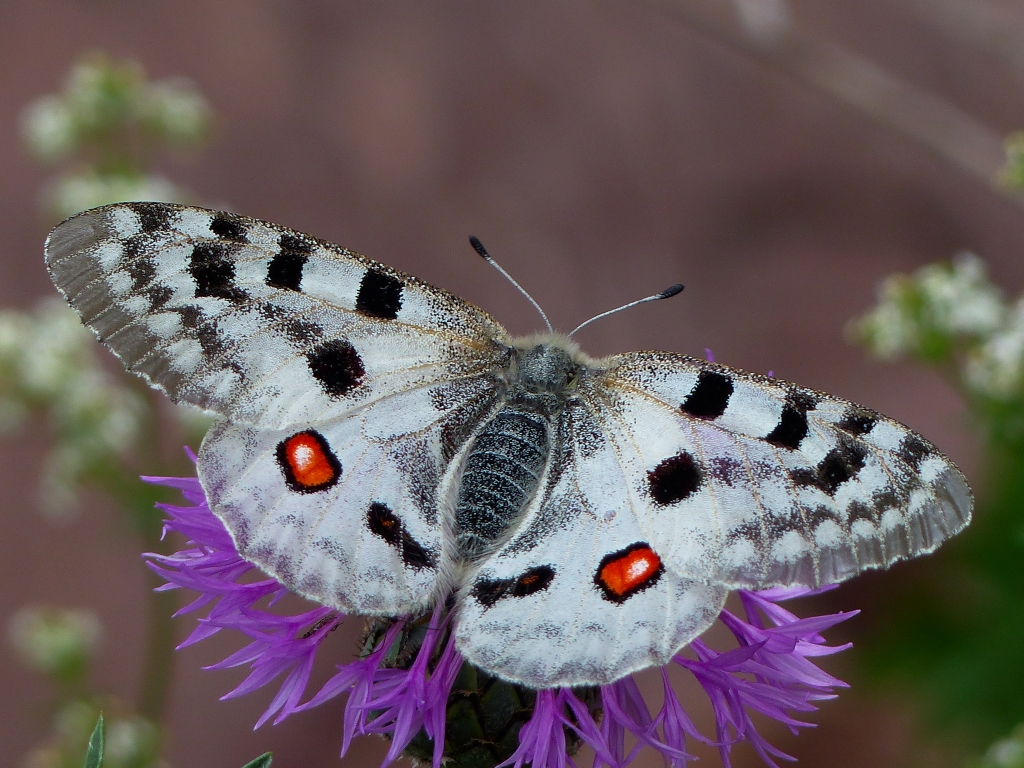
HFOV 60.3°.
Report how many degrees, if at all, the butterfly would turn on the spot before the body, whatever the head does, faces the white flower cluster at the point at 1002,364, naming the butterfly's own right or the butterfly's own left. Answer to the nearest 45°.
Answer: approximately 45° to the butterfly's own right

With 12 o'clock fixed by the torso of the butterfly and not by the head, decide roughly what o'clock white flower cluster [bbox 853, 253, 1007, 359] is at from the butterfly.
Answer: The white flower cluster is roughly at 2 o'clock from the butterfly.

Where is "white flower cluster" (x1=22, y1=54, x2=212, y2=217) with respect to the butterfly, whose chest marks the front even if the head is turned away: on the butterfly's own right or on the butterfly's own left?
on the butterfly's own left

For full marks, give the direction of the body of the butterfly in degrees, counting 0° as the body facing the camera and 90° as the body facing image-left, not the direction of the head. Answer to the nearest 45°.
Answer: approximately 180°

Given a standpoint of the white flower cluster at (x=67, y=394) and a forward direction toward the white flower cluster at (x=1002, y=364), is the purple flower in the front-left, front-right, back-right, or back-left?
front-right

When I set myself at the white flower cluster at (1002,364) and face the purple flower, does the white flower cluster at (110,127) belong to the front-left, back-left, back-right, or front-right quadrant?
front-right
